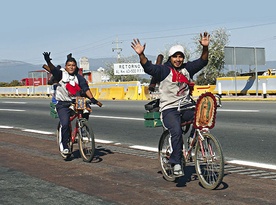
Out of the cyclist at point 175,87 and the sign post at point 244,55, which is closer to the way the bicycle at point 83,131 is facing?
the cyclist

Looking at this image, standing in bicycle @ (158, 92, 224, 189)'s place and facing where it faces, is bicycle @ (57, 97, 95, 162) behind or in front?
behind

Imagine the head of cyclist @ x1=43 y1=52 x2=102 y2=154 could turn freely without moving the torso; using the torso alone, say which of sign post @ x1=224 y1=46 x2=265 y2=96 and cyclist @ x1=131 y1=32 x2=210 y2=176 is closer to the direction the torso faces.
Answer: the cyclist

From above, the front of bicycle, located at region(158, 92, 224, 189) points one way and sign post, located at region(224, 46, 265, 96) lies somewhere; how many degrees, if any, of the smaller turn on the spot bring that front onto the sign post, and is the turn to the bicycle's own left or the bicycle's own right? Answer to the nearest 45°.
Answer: approximately 135° to the bicycle's own left

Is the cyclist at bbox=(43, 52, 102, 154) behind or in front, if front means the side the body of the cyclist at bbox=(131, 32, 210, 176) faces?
behind
